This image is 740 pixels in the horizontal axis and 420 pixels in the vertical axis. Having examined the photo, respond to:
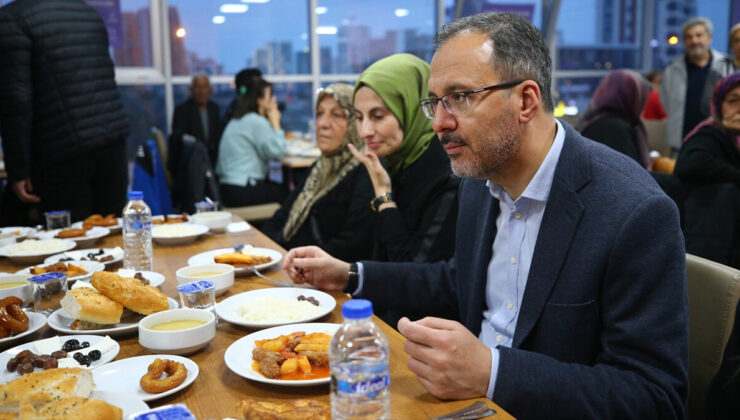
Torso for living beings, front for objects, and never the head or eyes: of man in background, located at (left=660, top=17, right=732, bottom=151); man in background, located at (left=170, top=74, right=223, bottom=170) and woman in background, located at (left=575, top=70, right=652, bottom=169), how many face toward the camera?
2

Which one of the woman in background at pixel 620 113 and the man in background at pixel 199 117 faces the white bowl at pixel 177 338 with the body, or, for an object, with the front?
the man in background

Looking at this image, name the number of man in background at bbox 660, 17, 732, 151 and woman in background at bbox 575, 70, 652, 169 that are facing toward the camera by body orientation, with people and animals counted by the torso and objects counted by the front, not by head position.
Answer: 1

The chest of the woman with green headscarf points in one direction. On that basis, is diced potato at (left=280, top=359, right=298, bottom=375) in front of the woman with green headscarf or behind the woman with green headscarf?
in front

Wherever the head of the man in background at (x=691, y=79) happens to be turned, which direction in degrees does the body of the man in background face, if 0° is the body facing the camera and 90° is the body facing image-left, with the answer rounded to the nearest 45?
approximately 0°

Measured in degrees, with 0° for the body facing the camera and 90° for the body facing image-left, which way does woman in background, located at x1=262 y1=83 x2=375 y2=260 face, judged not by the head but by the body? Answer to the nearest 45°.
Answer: approximately 45°

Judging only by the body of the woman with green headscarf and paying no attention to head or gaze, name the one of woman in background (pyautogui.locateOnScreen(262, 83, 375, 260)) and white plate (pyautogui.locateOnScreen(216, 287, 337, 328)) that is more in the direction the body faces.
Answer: the white plate

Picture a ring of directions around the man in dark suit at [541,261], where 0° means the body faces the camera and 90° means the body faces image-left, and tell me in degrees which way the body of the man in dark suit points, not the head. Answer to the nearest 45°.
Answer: approximately 45°

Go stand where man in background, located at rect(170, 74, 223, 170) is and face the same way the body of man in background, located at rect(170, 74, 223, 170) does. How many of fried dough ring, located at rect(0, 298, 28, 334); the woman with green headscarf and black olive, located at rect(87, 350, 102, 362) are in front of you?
3

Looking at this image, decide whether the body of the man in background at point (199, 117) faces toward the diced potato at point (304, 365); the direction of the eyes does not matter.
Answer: yes
